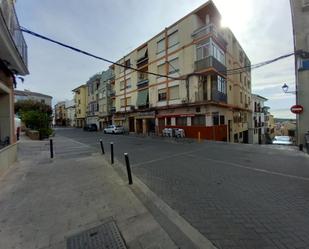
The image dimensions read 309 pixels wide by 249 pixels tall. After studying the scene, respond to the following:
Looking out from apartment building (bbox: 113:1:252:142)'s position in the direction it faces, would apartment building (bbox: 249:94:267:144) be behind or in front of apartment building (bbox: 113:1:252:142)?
behind

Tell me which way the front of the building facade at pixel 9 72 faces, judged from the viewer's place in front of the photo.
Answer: facing to the right of the viewer

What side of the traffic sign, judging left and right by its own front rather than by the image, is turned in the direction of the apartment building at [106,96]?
right

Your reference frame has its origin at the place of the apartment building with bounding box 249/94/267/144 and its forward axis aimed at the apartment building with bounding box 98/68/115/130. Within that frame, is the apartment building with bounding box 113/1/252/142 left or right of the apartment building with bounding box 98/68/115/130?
left

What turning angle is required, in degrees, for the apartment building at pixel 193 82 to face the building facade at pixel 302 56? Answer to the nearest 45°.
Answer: approximately 90° to its left
